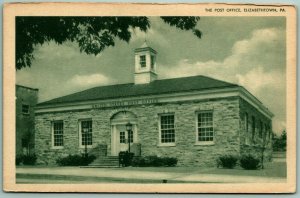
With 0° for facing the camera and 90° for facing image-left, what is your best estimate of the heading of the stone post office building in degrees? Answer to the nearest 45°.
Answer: approximately 45°

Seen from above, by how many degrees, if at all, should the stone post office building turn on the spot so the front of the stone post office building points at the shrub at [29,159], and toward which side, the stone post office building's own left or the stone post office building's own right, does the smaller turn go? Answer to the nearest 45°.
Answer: approximately 45° to the stone post office building's own right

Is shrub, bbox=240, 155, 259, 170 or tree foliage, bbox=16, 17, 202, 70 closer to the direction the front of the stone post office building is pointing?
the tree foliage
